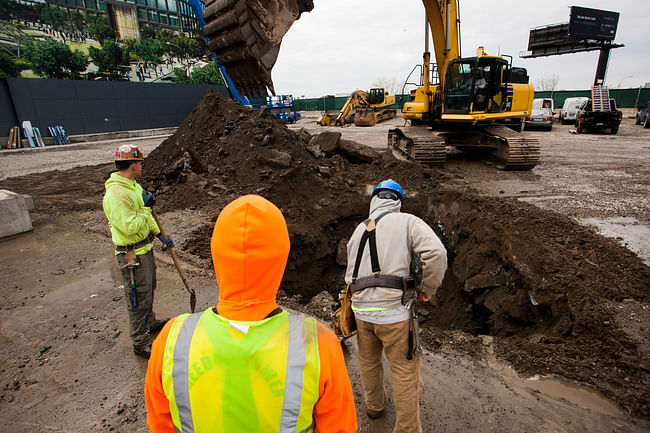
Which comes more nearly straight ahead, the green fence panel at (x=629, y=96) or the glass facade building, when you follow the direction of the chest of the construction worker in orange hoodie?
the glass facade building

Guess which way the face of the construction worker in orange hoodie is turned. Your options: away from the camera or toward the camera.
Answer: away from the camera

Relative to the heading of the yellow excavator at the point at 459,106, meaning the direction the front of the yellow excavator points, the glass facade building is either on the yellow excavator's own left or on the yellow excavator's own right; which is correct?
on the yellow excavator's own right

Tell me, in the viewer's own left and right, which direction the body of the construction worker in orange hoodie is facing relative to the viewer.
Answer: facing away from the viewer

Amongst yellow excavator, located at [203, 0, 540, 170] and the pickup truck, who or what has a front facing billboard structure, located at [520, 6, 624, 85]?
the pickup truck

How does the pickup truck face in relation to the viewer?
away from the camera

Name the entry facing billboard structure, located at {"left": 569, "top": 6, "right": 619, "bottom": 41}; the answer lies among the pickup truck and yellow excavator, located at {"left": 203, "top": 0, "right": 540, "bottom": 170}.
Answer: the pickup truck

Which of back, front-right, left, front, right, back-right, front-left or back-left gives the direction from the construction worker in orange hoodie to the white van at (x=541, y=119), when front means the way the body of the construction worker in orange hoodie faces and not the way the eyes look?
front-right

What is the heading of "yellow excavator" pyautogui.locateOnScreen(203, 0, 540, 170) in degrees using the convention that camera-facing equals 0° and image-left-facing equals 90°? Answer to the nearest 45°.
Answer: approximately 45°

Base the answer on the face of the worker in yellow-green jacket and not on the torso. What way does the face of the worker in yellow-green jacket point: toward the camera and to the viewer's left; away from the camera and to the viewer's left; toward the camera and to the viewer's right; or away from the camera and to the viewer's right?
away from the camera and to the viewer's right
